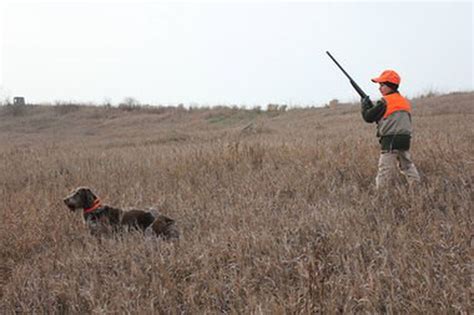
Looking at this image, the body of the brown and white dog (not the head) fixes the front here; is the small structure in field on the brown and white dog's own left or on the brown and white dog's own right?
on the brown and white dog's own right

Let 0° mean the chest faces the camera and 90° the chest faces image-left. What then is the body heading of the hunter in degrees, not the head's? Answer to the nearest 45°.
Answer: approximately 135°

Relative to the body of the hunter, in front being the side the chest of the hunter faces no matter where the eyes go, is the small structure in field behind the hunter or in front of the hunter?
in front

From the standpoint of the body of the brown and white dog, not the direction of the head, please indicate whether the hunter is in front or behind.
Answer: behind

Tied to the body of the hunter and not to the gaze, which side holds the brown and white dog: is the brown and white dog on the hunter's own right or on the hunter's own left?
on the hunter's own left

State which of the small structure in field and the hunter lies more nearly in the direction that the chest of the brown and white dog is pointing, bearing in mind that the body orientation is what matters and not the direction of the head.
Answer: the small structure in field

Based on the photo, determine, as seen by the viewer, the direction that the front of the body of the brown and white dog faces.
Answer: to the viewer's left
